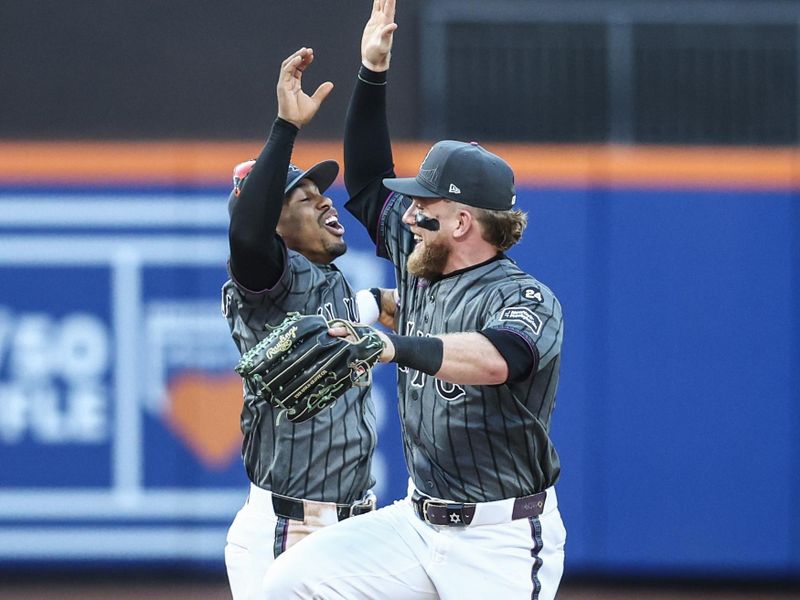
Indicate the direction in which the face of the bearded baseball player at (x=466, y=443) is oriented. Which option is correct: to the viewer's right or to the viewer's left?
to the viewer's left

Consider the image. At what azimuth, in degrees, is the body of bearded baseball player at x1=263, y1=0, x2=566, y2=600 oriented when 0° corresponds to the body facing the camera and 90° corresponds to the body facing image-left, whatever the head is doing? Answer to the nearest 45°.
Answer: approximately 45°

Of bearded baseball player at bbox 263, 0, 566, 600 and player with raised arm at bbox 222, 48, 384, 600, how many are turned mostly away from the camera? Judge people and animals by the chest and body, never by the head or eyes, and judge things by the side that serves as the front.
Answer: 0

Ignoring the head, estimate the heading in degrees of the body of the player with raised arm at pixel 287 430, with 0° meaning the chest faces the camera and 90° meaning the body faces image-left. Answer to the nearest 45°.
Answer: approximately 315°

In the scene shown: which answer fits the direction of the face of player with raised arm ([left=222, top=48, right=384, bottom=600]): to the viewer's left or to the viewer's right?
to the viewer's right

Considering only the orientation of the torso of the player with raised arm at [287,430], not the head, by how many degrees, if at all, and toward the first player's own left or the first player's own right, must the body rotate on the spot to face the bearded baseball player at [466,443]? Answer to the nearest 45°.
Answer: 0° — they already face them

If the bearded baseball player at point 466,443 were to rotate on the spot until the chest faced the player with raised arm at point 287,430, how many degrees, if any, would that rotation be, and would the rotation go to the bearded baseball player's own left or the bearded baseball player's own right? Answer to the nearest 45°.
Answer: approximately 90° to the bearded baseball player's own right

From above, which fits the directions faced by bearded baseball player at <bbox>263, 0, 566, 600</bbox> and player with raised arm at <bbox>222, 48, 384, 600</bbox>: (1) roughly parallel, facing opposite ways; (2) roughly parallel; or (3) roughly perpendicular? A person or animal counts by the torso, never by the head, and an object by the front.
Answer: roughly perpendicular
